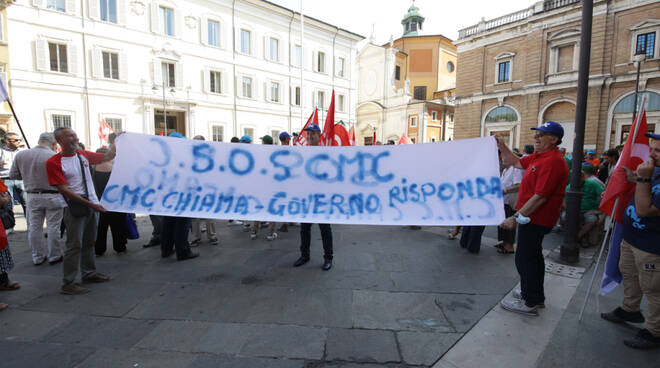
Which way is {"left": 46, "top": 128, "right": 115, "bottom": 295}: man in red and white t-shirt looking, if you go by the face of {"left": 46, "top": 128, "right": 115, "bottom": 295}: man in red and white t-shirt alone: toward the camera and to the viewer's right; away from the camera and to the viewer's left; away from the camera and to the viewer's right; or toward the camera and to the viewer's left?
toward the camera and to the viewer's right

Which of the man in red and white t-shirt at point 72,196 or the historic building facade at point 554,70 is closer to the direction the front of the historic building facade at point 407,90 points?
the man in red and white t-shirt

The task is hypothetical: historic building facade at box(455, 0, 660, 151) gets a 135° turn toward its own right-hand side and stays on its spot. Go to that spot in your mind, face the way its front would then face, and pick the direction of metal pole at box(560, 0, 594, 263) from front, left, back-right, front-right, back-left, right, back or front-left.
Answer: back

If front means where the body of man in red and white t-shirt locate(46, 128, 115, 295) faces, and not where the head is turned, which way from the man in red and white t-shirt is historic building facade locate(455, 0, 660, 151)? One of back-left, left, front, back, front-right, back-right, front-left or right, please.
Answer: front-left

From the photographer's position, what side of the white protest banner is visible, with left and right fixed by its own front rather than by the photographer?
front

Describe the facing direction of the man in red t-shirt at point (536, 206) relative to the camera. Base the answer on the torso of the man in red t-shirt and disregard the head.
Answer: to the viewer's left

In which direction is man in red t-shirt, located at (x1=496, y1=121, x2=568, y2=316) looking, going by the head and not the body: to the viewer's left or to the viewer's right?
to the viewer's left

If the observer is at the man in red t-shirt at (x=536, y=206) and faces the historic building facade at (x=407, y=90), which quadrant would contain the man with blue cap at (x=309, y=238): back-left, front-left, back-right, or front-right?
front-left

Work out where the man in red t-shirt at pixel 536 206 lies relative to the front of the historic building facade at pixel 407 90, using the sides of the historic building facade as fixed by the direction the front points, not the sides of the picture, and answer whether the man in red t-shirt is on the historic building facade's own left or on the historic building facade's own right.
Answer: on the historic building facade's own left

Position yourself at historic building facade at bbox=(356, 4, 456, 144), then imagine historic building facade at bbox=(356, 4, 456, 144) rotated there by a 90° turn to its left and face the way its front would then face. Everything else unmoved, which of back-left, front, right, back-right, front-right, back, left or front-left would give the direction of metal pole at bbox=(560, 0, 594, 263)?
front-right

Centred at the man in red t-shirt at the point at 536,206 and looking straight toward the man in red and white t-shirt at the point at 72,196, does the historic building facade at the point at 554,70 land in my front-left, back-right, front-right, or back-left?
back-right

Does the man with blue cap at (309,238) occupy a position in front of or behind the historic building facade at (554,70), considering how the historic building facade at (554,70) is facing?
in front

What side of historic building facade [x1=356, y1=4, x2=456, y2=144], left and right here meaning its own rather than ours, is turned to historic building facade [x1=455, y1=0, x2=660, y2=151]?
left

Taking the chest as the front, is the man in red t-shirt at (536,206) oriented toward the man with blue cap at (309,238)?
yes

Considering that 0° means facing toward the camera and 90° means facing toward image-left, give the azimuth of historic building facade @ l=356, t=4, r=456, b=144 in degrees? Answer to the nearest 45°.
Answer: approximately 45°

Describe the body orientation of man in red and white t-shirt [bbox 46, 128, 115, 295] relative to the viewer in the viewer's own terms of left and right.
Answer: facing the viewer and to the right of the viewer
